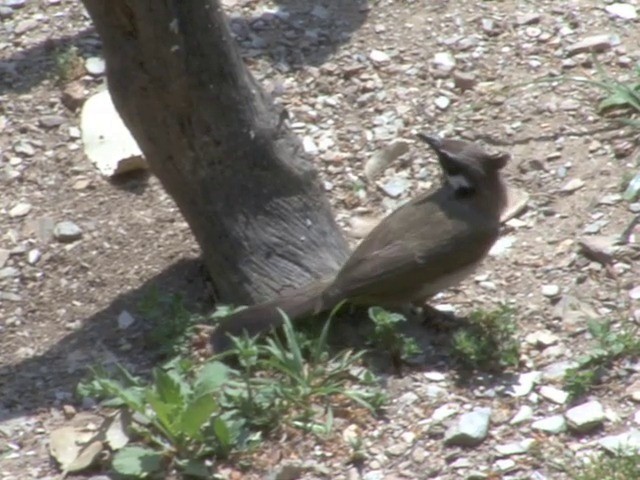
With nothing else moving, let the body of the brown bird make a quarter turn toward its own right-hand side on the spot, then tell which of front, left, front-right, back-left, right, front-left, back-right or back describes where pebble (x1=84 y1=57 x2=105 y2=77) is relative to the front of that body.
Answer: back-right

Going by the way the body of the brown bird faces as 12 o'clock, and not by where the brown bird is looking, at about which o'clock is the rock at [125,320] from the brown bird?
The rock is roughly at 6 o'clock from the brown bird.

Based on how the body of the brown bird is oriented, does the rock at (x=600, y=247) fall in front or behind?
in front

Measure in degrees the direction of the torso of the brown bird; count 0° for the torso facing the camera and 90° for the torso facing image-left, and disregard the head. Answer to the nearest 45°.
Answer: approximately 270°

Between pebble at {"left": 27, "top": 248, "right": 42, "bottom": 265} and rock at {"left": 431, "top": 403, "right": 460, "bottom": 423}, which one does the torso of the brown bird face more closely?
the rock

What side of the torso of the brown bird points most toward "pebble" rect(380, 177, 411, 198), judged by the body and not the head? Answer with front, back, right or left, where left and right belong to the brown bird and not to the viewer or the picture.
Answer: left

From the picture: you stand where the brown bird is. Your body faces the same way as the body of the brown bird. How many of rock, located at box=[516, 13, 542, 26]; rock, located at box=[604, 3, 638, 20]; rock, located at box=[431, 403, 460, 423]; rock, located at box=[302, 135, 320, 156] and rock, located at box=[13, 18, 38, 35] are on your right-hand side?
1

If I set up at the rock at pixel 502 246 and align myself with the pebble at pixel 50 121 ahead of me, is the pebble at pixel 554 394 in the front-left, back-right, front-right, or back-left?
back-left

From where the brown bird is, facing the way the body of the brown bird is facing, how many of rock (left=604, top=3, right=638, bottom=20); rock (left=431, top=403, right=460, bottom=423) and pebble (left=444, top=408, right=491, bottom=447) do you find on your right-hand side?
2

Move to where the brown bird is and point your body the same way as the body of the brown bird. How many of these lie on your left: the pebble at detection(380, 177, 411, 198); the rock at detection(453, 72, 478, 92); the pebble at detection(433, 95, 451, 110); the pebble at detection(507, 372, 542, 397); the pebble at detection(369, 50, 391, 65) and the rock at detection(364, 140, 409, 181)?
5

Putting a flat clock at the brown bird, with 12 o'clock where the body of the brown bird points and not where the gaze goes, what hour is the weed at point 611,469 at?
The weed is roughly at 2 o'clock from the brown bird.

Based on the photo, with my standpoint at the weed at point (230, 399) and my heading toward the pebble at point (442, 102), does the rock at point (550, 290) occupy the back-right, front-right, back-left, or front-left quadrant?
front-right

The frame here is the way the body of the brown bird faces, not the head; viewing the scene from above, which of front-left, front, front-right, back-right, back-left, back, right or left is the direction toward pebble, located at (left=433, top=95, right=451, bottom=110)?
left

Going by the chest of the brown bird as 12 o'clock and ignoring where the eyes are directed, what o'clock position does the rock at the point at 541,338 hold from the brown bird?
The rock is roughly at 1 o'clock from the brown bird.
